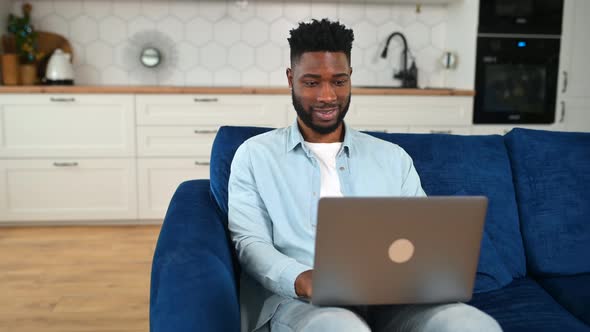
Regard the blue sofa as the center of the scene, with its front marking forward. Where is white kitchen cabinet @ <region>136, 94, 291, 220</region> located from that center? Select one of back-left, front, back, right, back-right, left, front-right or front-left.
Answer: back-right

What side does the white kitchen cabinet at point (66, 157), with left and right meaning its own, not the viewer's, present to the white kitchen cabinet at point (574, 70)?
left

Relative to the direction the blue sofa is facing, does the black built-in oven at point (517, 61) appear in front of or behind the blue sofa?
behind

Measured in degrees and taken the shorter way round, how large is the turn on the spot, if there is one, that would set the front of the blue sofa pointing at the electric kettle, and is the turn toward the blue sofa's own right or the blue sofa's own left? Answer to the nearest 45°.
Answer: approximately 135° to the blue sofa's own right

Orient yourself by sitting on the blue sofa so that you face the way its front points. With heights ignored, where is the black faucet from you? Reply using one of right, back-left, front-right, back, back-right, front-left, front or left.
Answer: back

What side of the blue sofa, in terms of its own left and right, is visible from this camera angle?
front

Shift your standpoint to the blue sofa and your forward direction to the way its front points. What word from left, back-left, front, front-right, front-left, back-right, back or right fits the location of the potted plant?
back-right

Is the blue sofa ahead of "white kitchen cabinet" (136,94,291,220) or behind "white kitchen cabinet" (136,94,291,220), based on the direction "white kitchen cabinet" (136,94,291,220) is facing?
ahead
